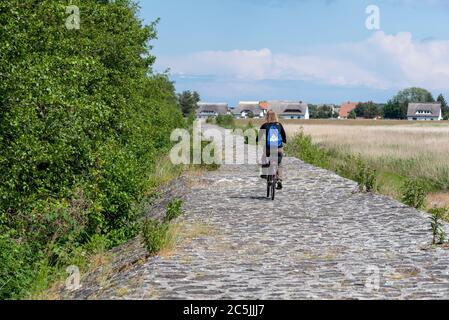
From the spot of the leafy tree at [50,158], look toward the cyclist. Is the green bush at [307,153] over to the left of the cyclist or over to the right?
left

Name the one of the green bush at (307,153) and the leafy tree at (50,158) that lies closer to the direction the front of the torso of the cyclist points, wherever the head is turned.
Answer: the green bush

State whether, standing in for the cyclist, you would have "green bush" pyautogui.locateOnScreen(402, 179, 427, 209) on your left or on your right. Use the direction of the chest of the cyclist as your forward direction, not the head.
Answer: on your right

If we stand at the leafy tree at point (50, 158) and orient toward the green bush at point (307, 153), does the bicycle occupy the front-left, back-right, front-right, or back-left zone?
front-right

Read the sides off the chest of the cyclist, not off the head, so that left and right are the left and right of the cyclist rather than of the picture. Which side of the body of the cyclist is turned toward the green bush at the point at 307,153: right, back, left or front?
front

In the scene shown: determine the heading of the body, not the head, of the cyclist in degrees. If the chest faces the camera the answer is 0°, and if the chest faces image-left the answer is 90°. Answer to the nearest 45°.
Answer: approximately 180°
